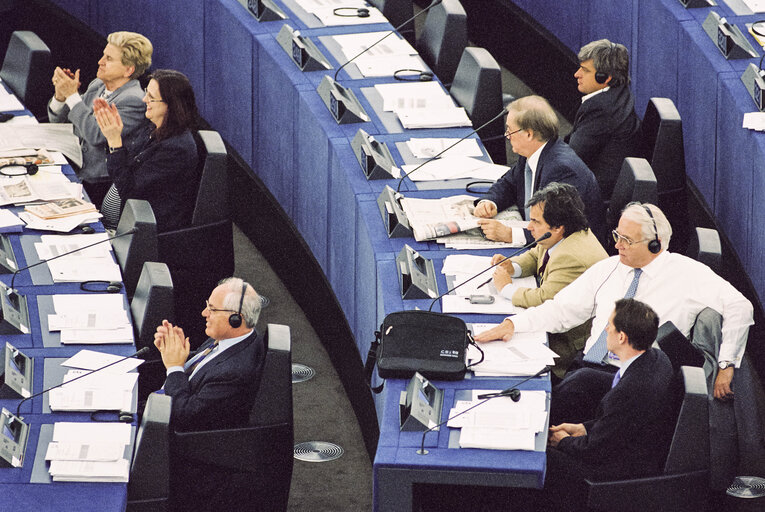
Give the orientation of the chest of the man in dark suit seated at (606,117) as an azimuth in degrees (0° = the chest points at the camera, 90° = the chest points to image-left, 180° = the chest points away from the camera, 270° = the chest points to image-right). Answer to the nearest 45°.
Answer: approximately 90°

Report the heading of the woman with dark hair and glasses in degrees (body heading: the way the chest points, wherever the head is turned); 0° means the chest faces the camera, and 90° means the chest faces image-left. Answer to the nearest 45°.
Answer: approximately 90°

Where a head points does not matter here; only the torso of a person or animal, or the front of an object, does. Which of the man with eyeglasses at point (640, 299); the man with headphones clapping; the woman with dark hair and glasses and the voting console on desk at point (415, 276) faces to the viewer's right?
the voting console on desk

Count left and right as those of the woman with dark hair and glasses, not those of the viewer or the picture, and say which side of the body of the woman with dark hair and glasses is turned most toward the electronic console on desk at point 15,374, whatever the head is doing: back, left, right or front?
left

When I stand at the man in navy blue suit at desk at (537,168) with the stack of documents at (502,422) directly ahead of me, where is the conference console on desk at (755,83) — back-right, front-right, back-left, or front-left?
back-left

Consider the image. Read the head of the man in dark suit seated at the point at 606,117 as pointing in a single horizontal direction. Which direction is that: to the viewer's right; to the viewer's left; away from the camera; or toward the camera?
to the viewer's left

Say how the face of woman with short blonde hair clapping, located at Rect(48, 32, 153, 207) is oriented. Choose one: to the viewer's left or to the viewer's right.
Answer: to the viewer's left

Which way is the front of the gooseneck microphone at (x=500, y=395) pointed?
to the viewer's right

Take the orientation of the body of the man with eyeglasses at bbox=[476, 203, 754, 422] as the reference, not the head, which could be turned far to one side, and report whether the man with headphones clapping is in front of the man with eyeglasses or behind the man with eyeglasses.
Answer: in front

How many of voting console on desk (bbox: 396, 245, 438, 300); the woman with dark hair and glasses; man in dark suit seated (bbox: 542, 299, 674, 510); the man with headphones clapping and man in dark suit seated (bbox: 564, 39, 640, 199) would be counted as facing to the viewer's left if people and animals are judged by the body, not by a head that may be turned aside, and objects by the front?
4

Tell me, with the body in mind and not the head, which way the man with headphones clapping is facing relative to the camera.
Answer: to the viewer's left

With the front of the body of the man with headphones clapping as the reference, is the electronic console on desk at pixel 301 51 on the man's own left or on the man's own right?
on the man's own right

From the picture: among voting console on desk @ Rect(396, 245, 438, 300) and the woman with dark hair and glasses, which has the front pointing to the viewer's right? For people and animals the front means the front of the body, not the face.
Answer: the voting console on desk

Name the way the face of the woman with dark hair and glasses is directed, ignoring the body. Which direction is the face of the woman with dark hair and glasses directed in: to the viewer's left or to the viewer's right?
to the viewer's left

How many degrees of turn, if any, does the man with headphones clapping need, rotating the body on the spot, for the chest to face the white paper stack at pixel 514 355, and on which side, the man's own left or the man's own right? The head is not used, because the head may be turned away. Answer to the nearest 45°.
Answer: approximately 180°

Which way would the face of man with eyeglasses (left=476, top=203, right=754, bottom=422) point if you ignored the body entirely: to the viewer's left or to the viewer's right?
to the viewer's left

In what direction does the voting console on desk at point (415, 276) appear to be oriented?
to the viewer's right
